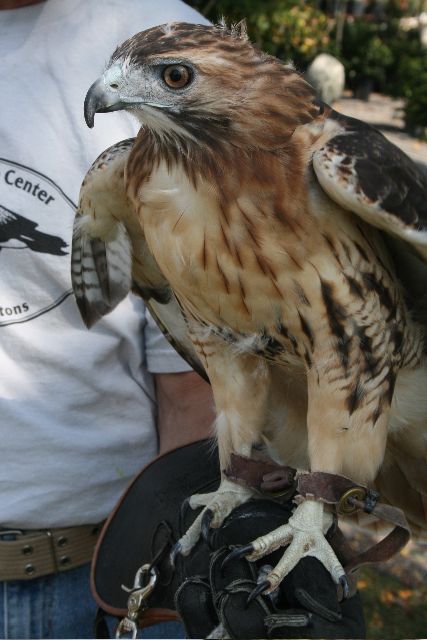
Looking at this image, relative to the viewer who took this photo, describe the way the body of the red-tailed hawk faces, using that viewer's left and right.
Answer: facing the viewer and to the left of the viewer
